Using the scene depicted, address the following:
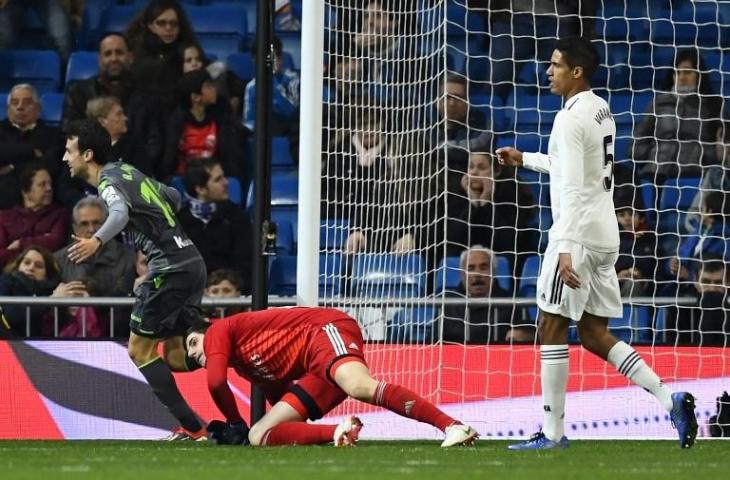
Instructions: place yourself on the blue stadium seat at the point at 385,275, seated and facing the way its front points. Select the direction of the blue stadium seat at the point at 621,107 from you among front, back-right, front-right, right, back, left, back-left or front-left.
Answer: back-left

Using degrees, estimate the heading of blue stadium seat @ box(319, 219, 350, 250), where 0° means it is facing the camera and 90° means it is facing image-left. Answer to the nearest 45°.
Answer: approximately 0°

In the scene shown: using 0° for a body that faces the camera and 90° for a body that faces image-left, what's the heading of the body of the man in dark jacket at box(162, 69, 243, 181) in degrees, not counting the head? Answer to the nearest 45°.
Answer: approximately 0°

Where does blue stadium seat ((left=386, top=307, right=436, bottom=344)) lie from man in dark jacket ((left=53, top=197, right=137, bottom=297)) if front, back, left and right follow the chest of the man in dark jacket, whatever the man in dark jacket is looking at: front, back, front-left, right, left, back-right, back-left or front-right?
front-left

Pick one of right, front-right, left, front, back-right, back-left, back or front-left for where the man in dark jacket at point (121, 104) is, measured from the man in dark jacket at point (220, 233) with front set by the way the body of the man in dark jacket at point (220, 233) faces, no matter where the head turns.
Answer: back

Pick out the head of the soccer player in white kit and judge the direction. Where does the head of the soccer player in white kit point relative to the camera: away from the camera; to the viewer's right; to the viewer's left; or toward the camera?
to the viewer's left
